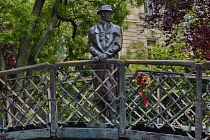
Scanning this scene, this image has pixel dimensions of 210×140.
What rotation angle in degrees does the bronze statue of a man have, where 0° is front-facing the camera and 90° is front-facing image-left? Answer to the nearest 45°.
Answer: approximately 0°

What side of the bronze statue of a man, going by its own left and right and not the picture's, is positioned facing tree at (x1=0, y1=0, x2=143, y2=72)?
back
